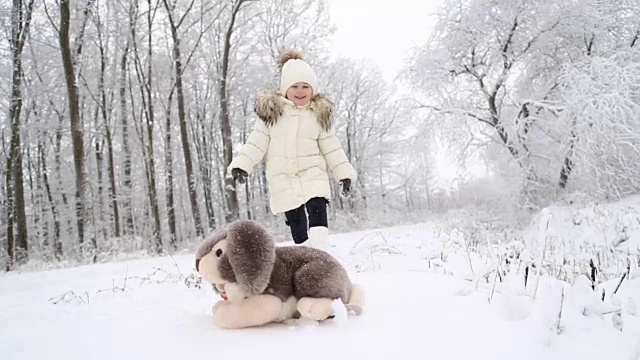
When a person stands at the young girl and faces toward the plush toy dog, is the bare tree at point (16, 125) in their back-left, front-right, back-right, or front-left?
back-right

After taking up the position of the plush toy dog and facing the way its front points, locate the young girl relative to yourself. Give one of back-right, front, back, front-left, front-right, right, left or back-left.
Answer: right

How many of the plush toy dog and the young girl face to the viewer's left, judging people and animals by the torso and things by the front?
1

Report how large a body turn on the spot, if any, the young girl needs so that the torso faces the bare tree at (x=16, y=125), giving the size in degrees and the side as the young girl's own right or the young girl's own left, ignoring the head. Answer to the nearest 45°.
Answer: approximately 135° to the young girl's own right

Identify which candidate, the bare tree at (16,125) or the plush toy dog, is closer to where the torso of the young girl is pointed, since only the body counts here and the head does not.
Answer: the plush toy dog

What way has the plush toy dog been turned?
to the viewer's left

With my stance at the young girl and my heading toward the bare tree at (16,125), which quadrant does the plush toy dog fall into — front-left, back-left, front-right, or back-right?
back-left

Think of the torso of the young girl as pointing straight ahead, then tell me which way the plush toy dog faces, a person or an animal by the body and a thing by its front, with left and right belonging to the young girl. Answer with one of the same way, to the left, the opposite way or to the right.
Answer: to the right

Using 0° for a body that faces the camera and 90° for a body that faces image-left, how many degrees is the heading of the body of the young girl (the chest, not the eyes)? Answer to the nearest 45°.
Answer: approximately 0°

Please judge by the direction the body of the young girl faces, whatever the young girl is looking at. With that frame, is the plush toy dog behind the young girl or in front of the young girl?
in front

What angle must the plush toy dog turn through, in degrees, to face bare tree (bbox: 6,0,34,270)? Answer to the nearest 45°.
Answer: approximately 45° to its right
